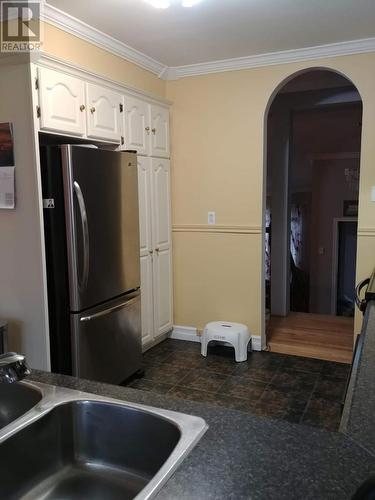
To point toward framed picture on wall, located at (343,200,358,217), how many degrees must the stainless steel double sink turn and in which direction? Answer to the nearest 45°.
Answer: approximately 180°

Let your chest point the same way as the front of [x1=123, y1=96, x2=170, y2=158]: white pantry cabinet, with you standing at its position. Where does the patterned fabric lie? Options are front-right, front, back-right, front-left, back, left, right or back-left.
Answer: left

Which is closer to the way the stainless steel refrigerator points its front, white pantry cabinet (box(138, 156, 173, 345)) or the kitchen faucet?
the kitchen faucet

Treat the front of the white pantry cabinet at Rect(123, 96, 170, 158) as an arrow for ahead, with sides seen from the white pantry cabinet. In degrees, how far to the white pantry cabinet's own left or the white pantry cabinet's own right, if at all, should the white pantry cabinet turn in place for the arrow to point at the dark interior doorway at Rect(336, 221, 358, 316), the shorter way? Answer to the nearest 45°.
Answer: approximately 90° to the white pantry cabinet's own left

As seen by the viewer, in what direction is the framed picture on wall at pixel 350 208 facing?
toward the camera

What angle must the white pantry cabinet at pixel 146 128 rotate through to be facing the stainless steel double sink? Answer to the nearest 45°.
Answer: approximately 45° to its right

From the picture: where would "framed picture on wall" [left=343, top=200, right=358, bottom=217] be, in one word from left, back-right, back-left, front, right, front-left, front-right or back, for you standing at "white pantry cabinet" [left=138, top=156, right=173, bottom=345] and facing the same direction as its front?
left

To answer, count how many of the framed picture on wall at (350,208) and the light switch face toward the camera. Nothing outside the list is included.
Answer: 2

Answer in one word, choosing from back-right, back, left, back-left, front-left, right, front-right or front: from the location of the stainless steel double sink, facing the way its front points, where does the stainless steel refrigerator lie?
back-right

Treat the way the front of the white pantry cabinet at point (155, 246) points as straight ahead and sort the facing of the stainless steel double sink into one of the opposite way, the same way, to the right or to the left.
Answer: to the right

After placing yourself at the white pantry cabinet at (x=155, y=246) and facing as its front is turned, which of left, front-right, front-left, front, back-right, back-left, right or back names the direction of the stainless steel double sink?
front-right

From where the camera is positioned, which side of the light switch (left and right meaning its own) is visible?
front

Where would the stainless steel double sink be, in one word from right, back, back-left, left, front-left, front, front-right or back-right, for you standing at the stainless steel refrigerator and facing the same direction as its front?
front-right

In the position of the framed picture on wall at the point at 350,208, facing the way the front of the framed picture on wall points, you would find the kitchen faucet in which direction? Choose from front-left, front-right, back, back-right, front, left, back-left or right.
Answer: front

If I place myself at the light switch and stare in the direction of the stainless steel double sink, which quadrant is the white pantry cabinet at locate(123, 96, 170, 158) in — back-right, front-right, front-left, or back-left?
front-right
